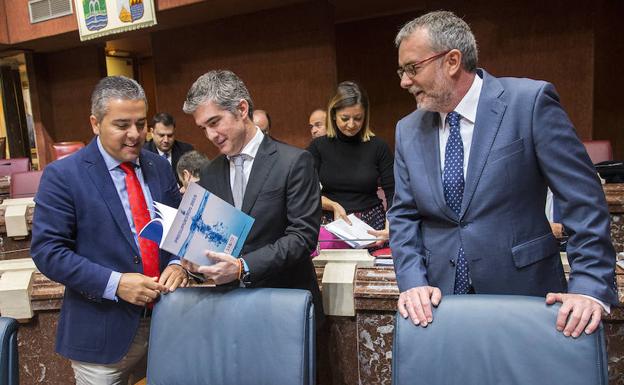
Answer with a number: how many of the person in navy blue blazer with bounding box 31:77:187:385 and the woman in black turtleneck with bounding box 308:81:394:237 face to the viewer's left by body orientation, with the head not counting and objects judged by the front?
0

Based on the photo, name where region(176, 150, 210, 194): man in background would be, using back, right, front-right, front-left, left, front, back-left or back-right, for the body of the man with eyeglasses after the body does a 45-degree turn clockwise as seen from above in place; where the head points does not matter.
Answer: front-right

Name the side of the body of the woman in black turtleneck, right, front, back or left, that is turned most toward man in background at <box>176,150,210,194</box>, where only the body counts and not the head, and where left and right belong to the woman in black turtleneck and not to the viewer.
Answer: right

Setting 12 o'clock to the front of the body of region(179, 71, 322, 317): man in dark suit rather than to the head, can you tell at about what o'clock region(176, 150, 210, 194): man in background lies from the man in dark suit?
The man in background is roughly at 4 o'clock from the man in dark suit.

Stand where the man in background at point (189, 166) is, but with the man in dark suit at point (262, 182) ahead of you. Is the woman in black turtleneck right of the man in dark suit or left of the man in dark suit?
left

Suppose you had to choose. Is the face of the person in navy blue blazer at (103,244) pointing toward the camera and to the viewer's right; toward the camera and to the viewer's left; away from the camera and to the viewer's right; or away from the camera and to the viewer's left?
toward the camera and to the viewer's right

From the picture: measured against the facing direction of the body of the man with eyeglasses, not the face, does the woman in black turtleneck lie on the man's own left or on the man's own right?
on the man's own right

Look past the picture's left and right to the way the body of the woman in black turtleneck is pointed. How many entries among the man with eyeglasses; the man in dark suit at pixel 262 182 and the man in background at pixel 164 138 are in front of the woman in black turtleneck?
2

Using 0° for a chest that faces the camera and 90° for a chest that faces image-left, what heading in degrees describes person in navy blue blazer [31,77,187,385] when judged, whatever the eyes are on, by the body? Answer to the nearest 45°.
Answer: approximately 315°

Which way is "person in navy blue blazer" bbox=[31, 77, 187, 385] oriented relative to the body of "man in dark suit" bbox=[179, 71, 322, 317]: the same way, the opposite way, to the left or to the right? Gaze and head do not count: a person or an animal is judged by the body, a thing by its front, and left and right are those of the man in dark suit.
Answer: to the left
